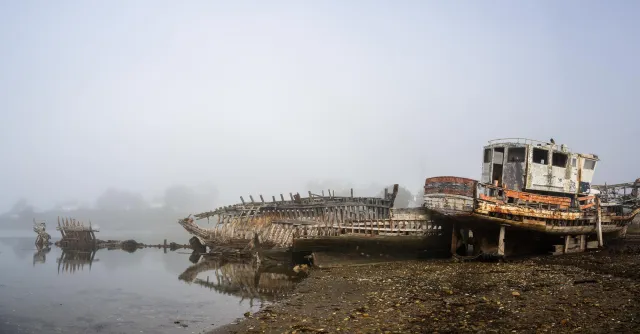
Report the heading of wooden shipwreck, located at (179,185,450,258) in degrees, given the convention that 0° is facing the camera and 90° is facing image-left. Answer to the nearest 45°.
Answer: approximately 90°

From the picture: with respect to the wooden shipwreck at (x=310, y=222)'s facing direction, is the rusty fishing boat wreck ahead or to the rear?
to the rear
